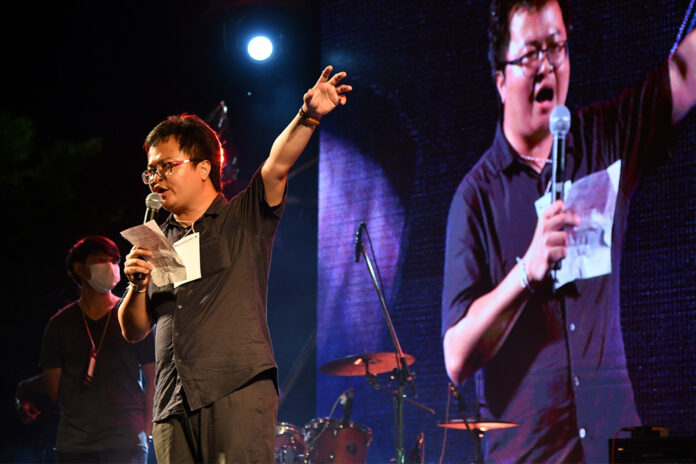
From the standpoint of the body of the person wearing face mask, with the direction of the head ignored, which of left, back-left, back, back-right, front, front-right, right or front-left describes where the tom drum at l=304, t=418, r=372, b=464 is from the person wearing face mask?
back-left

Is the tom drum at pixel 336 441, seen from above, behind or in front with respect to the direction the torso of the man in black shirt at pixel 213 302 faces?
behind

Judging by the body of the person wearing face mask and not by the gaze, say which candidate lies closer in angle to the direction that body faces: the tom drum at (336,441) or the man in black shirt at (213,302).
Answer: the man in black shirt

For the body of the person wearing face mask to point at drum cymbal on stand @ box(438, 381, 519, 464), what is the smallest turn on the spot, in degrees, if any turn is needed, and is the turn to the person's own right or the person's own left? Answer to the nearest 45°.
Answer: approximately 90° to the person's own left

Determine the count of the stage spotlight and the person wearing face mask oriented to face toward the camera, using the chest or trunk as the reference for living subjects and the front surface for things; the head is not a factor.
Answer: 2

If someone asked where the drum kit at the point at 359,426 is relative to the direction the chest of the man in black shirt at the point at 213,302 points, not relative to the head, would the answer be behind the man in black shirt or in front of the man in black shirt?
behind

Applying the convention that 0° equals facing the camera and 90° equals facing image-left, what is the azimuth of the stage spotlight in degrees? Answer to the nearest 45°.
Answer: approximately 0°
